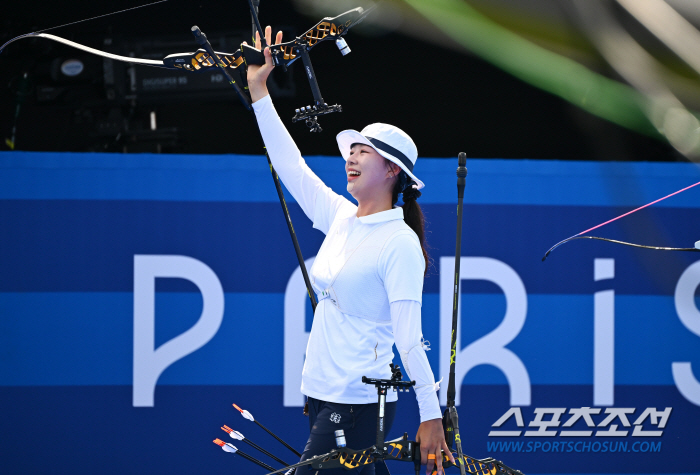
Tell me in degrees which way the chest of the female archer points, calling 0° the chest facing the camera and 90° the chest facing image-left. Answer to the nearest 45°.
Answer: approximately 45°
